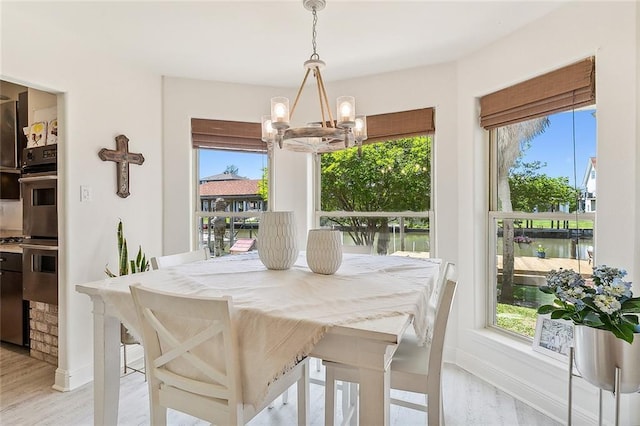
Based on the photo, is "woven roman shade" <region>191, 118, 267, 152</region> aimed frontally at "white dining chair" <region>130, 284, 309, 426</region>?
yes

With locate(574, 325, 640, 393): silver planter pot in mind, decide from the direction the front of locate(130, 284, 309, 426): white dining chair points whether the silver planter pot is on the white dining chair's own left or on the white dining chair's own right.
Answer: on the white dining chair's own right

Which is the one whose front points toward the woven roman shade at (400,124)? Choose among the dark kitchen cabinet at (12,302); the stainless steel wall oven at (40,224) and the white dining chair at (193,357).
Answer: the white dining chair

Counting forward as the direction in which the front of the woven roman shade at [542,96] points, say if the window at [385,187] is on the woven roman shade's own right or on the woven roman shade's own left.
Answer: on the woven roman shade's own right

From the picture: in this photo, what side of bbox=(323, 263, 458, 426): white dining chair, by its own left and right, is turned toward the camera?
left

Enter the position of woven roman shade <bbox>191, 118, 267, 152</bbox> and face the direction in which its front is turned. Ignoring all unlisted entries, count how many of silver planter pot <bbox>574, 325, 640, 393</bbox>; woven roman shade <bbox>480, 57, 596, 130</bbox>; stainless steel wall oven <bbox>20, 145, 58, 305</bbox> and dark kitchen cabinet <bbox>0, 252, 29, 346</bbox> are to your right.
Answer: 2

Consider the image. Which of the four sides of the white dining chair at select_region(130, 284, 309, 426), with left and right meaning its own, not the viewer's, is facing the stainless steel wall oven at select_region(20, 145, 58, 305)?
left

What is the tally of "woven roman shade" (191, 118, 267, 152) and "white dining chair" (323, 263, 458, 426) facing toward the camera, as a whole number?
1

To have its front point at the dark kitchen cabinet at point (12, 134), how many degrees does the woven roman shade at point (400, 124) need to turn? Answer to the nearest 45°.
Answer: approximately 45° to its right
